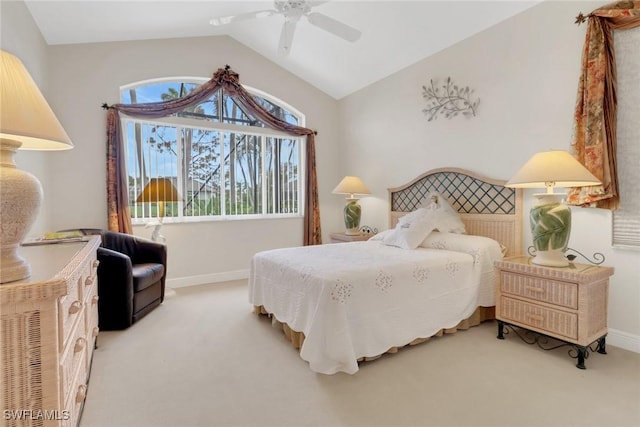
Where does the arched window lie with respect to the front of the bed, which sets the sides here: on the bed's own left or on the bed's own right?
on the bed's own right

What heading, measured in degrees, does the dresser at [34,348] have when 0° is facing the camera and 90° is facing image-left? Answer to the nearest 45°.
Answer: approximately 270°

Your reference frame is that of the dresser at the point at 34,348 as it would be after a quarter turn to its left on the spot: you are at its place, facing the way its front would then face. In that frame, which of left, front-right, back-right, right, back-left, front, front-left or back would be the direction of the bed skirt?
right

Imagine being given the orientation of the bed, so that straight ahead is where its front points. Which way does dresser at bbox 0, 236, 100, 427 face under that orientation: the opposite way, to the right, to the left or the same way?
the opposite way

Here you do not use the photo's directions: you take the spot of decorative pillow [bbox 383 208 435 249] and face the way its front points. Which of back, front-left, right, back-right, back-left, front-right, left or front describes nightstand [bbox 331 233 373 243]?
right

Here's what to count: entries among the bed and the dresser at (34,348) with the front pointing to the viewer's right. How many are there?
1

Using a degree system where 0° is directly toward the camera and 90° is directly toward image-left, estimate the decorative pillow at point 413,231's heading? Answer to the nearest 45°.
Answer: approximately 45°

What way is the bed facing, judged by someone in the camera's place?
facing the viewer and to the left of the viewer

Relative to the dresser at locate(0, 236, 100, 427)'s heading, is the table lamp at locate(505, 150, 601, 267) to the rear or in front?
in front

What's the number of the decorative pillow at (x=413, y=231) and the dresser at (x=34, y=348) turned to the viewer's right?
1

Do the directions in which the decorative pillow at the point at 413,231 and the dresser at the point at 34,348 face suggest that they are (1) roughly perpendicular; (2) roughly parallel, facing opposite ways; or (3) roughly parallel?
roughly parallel, facing opposite ways

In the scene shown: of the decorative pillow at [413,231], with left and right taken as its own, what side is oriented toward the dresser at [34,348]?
front
